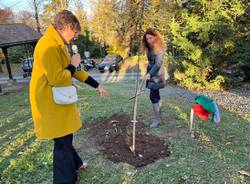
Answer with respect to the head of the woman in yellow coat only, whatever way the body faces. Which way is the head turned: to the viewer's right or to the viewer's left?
to the viewer's right

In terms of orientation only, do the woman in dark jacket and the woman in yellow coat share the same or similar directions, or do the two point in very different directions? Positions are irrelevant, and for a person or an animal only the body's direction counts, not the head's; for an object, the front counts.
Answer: very different directions

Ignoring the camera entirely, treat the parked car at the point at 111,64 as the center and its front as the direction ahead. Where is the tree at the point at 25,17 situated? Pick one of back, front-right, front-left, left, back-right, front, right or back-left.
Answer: right

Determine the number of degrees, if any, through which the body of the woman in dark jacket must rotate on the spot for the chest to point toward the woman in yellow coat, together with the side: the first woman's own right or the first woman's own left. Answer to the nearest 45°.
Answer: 0° — they already face them

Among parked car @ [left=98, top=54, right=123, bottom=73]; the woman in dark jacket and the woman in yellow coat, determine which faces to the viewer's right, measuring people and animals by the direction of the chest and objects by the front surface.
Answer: the woman in yellow coat

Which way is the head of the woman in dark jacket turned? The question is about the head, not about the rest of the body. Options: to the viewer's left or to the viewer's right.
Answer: to the viewer's left

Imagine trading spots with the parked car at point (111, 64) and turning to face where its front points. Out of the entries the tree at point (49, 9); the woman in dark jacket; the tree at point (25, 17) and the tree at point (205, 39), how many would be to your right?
2

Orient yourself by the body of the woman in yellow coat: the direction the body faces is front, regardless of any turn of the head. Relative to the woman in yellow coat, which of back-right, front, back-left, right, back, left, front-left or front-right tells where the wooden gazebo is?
left

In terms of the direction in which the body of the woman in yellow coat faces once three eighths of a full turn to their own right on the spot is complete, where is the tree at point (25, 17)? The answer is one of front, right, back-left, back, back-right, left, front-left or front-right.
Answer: back-right

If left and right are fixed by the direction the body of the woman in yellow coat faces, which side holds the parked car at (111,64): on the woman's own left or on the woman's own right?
on the woman's own left

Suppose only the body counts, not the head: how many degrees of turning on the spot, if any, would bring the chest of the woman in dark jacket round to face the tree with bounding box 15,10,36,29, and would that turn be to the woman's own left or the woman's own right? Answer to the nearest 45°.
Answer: approximately 90° to the woman's own right

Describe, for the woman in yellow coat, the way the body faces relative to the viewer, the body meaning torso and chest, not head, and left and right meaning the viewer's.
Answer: facing to the right of the viewer

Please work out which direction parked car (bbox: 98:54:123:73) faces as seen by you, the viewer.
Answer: facing the viewer and to the left of the viewer
